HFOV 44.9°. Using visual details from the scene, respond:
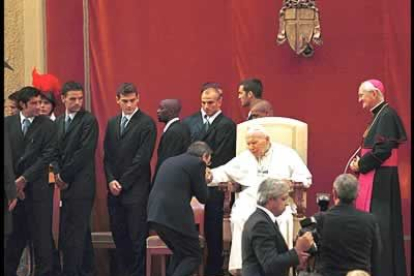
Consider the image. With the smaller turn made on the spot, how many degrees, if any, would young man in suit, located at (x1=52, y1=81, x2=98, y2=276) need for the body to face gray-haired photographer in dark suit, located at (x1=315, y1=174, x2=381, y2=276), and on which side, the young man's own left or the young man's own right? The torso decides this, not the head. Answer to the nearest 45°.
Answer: approximately 90° to the young man's own left

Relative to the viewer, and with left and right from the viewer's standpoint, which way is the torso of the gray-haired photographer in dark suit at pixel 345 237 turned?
facing away from the viewer

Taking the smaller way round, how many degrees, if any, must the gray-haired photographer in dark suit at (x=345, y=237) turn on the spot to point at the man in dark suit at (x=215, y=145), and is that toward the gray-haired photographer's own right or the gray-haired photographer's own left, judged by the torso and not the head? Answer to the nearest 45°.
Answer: approximately 45° to the gray-haired photographer's own left

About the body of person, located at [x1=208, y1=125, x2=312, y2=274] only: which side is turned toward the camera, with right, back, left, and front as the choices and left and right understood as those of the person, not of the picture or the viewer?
front

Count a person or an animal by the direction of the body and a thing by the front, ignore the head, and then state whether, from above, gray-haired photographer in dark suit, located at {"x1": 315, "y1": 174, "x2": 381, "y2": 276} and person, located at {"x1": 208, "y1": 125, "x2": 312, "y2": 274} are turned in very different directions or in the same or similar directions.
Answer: very different directions

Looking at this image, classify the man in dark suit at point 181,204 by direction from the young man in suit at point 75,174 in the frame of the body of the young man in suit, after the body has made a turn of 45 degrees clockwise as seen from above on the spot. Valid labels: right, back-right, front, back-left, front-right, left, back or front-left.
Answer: back-left
